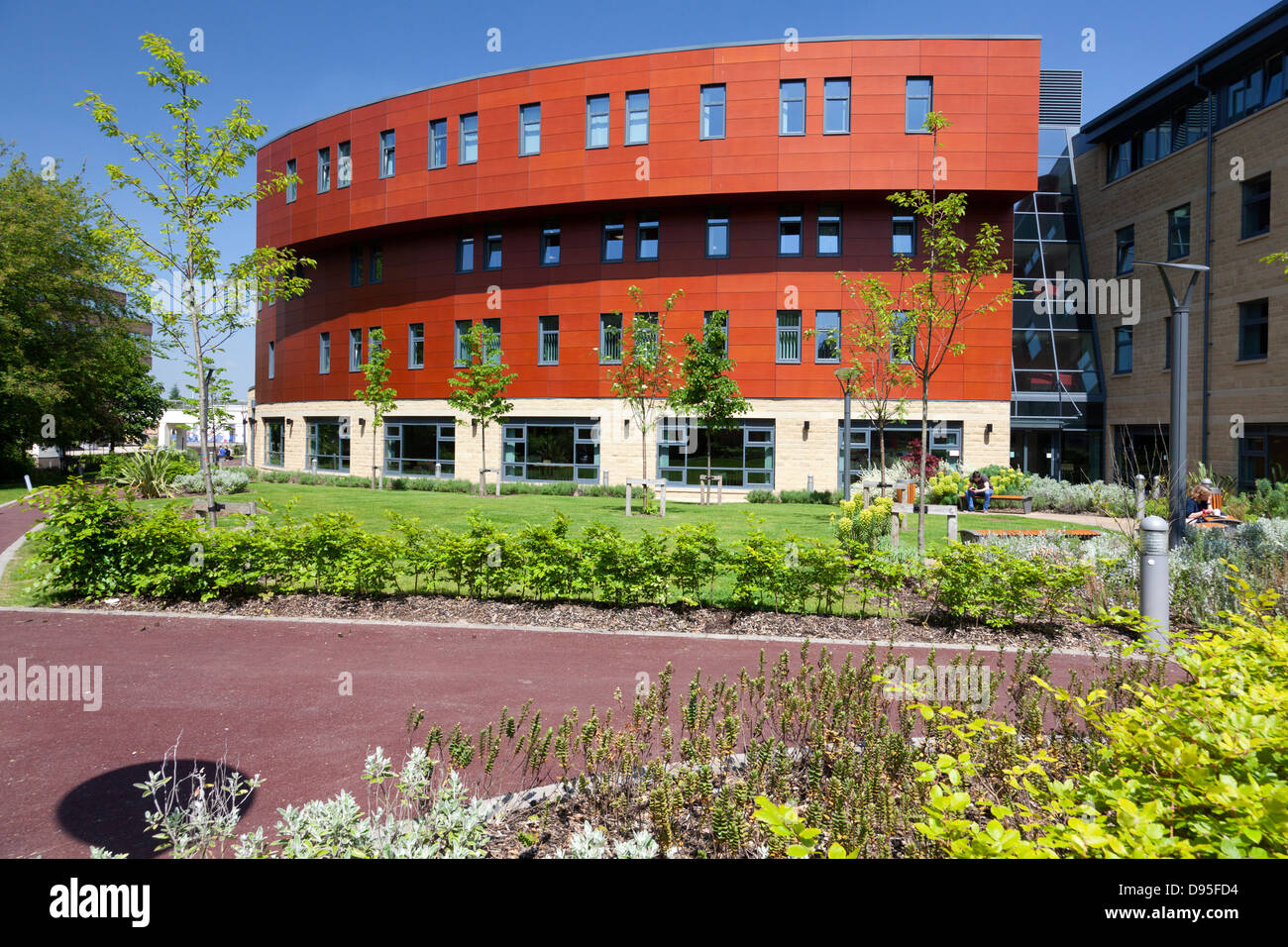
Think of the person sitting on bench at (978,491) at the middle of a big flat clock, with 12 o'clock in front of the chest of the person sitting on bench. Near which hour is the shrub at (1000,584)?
The shrub is roughly at 12 o'clock from the person sitting on bench.

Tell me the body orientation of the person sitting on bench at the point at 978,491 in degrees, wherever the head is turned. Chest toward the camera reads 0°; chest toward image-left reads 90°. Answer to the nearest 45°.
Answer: approximately 0°

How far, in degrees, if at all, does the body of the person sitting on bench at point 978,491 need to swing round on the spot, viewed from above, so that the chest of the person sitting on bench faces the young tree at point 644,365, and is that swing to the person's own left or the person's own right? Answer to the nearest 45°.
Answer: approximately 90° to the person's own right

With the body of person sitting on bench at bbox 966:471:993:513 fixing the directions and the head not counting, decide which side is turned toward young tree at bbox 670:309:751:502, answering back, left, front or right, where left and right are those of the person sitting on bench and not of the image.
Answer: right
